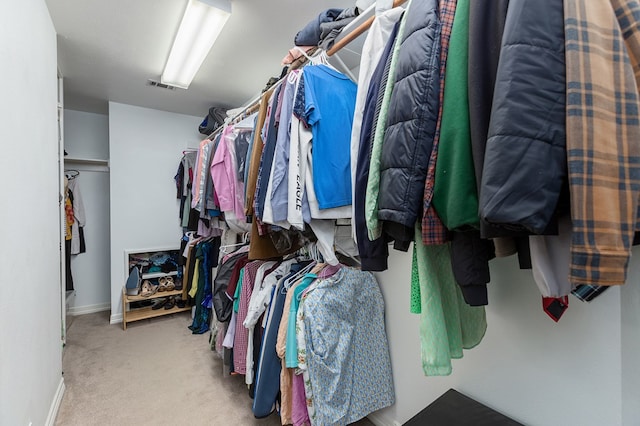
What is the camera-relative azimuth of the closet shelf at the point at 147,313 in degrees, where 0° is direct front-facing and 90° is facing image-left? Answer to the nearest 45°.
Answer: approximately 315°

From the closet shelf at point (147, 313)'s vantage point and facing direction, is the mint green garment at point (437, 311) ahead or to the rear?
ahead

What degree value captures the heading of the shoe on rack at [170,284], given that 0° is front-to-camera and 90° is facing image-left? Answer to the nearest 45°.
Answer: approximately 315°
